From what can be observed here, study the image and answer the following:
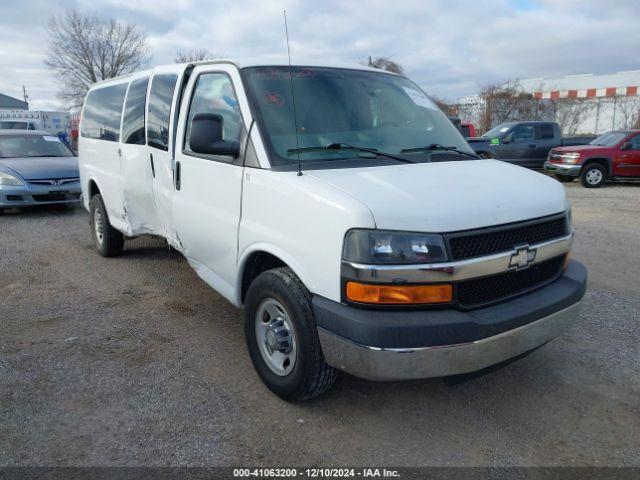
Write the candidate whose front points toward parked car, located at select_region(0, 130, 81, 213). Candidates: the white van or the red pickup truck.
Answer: the red pickup truck

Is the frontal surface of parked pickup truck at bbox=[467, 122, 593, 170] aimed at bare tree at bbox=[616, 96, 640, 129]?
no

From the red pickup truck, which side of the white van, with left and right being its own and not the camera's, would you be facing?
left

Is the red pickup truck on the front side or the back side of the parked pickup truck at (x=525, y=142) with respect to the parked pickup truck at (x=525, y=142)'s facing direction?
on the back side

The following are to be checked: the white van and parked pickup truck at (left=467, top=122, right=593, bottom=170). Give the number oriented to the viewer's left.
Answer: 1

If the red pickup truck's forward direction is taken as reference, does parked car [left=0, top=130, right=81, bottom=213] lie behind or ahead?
ahead

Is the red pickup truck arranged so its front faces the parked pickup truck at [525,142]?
no

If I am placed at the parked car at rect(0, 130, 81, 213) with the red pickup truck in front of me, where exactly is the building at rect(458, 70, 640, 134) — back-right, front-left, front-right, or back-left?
front-left

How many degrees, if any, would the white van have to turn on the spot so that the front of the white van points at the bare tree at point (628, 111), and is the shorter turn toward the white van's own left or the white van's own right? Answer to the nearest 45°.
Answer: approximately 90° to the white van's own left

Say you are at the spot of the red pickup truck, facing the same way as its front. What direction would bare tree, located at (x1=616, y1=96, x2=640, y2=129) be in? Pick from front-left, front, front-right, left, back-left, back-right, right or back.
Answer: back-right

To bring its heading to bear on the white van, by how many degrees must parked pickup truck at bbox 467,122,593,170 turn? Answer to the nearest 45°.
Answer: approximately 90° to its left

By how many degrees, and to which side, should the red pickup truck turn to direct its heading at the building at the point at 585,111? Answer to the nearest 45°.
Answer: approximately 135° to its right

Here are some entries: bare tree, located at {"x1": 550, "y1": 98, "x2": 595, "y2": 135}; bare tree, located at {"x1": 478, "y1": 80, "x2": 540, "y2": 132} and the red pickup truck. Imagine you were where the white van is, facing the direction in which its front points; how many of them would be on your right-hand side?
0

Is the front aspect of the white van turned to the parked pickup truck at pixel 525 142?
no

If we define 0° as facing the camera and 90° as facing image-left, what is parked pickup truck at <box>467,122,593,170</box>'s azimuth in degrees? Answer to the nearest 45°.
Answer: approximately 90°

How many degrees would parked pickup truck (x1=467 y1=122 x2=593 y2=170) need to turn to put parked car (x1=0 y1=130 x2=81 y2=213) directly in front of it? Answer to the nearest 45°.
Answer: approximately 45° to its left

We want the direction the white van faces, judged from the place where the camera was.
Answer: facing the viewer and to the right of the viewer
